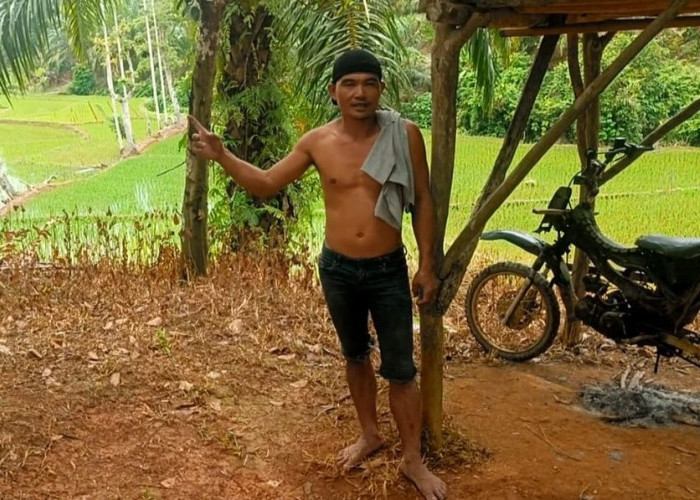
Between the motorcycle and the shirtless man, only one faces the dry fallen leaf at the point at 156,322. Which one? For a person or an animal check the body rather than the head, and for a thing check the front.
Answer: the motorcycle

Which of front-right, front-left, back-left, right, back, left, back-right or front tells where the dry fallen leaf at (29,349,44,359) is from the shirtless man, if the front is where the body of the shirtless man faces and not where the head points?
back-right

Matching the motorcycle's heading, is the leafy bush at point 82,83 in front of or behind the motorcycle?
in front

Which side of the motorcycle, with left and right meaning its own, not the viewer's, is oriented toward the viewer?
left

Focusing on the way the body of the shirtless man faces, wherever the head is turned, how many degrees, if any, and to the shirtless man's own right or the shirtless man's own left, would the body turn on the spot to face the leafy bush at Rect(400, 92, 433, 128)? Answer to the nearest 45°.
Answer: approximately 180°

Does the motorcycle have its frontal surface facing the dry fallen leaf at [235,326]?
yes

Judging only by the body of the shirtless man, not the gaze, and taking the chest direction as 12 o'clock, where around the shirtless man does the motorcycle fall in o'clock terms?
The motorcycle is roughly at 8 o'clock from the shirtless man.

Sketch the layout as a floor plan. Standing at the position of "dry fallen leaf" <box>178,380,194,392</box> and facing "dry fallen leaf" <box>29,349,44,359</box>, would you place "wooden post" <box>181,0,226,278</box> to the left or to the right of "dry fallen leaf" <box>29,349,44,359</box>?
right

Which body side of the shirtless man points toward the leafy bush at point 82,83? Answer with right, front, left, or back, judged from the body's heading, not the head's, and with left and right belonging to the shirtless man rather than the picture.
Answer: back

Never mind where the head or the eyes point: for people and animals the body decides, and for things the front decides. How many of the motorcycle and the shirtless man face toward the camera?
1

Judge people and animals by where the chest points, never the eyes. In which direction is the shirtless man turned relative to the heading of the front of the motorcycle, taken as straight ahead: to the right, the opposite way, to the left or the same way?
to the left

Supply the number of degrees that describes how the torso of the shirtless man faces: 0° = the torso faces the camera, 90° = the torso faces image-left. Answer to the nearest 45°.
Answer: approximately 0°

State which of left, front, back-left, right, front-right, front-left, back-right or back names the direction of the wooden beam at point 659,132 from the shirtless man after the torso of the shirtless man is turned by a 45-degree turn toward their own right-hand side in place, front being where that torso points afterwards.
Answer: back
